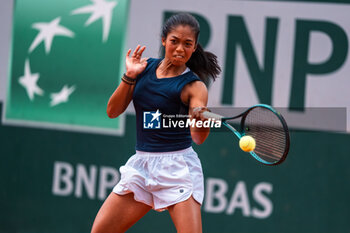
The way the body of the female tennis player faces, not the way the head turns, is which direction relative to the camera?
toward the camera

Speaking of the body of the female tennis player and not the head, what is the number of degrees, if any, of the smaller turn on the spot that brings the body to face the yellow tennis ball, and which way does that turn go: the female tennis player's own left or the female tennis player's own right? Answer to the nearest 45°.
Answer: approximately 45° to the female tennis player's own left
